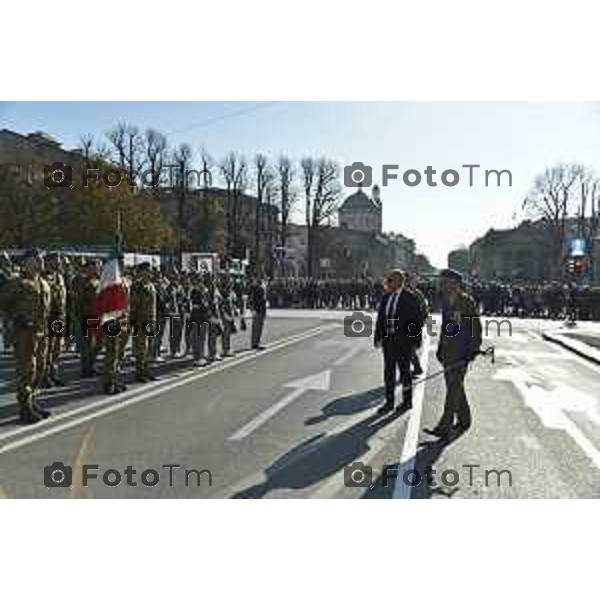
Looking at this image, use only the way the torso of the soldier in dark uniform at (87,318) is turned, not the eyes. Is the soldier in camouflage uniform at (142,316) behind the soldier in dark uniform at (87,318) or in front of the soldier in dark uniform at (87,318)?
in front

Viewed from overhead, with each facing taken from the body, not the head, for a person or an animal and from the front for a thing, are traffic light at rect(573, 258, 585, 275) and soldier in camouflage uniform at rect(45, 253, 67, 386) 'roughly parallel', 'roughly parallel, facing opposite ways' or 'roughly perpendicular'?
roughly perpendicular

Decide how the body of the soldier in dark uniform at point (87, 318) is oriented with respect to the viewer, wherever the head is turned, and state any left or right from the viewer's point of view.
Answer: facing the viewer and to the right of the viewer

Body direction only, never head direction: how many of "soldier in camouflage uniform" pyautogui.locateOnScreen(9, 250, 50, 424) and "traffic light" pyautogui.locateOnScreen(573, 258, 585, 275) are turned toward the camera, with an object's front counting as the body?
1

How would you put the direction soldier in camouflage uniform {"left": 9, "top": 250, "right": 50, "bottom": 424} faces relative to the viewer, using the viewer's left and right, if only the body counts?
facing to the right of the viewer

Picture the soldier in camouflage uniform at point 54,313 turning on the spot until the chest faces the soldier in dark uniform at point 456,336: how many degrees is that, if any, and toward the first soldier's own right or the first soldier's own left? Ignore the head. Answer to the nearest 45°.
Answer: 0° — they already face them

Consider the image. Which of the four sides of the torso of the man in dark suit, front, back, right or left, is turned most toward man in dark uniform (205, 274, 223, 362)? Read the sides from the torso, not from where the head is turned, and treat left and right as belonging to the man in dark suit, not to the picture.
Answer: right

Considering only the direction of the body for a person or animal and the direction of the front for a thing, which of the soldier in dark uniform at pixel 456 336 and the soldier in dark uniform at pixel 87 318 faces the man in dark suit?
the soldier in dark uniform at pixel 87 318

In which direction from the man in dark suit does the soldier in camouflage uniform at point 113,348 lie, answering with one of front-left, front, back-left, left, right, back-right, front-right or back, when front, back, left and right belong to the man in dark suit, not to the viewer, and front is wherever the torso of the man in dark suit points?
front-right
